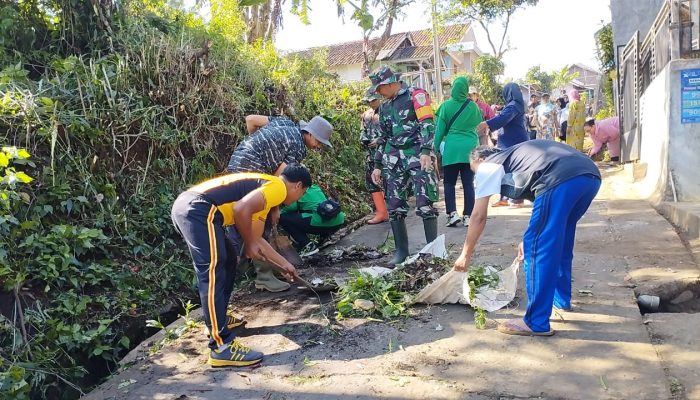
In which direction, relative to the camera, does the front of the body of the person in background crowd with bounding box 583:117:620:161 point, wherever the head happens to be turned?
to the viewer's left

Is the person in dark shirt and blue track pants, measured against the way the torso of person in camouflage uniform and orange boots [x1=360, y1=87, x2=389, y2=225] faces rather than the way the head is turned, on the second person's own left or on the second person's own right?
on the second person's own left

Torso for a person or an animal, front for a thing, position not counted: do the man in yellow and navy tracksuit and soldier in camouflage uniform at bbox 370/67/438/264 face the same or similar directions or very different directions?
very different directions

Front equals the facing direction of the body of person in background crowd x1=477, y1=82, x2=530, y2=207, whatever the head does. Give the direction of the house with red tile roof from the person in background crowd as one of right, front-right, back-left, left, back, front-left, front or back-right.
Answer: right

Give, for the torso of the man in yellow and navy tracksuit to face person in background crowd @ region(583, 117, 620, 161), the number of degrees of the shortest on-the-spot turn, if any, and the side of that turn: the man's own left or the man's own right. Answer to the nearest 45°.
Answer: approximately 45° to the man's own left

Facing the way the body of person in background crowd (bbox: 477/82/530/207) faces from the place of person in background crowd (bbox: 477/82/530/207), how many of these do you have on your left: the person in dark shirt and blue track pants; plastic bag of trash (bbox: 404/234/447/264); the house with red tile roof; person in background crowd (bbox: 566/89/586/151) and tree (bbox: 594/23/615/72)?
2

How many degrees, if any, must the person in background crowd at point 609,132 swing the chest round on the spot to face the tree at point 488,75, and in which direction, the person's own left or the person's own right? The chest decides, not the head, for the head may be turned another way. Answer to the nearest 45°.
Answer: approximately 90° to the person's own right

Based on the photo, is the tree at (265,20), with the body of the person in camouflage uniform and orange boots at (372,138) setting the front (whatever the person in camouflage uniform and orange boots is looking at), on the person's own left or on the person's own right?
on the person's own right

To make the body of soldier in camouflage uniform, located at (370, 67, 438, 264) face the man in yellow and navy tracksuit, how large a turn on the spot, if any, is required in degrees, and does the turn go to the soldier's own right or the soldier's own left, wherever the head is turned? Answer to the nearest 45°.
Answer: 0° — they already face them

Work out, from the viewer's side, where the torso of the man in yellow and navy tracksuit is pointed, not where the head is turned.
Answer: to the viewer's right

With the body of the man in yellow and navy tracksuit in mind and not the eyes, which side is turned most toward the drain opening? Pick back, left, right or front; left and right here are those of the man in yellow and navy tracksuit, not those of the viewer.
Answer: front

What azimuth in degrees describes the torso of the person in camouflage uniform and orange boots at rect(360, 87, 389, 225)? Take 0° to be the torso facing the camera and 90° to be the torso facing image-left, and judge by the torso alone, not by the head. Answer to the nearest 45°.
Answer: approximately 45°

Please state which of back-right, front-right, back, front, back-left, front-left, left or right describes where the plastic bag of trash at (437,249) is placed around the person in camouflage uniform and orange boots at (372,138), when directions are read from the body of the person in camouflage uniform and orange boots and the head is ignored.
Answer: front-left

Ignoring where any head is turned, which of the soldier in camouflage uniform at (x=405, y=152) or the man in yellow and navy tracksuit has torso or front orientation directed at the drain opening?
the man in yellow and navy tracksuit
